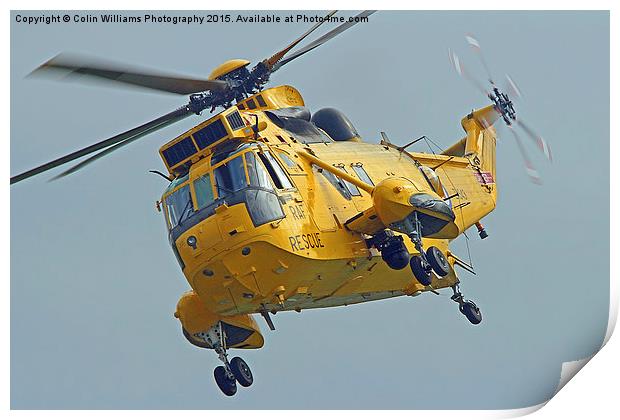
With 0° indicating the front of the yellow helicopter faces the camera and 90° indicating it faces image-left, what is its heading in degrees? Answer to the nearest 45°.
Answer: approximately 45°
